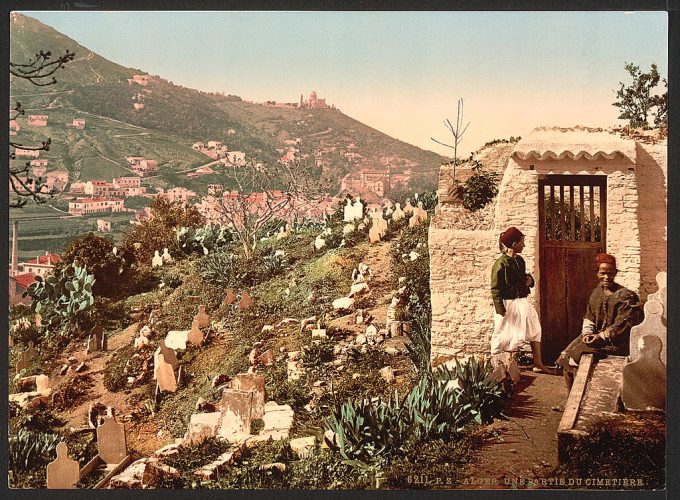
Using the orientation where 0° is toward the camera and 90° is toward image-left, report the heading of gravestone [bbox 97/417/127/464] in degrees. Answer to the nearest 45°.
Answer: approximately 0°

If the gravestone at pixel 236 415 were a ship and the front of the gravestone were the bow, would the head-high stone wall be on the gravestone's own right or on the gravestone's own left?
on the gravestone's own left

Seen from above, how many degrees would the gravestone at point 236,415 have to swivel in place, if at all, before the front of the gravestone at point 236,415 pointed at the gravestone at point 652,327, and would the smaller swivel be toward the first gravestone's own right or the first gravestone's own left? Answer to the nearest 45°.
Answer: approximately 90° to the first gravestone's own left

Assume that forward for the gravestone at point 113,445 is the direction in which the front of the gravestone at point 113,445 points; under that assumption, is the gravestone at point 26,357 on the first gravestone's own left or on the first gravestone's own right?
on the first gravestone's own right

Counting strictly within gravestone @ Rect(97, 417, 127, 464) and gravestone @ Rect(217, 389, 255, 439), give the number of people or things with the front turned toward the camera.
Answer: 2

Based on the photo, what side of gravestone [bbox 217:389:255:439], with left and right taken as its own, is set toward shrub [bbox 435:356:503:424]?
left

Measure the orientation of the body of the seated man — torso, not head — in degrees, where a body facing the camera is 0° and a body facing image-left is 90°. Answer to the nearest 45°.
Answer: approximately 45°
